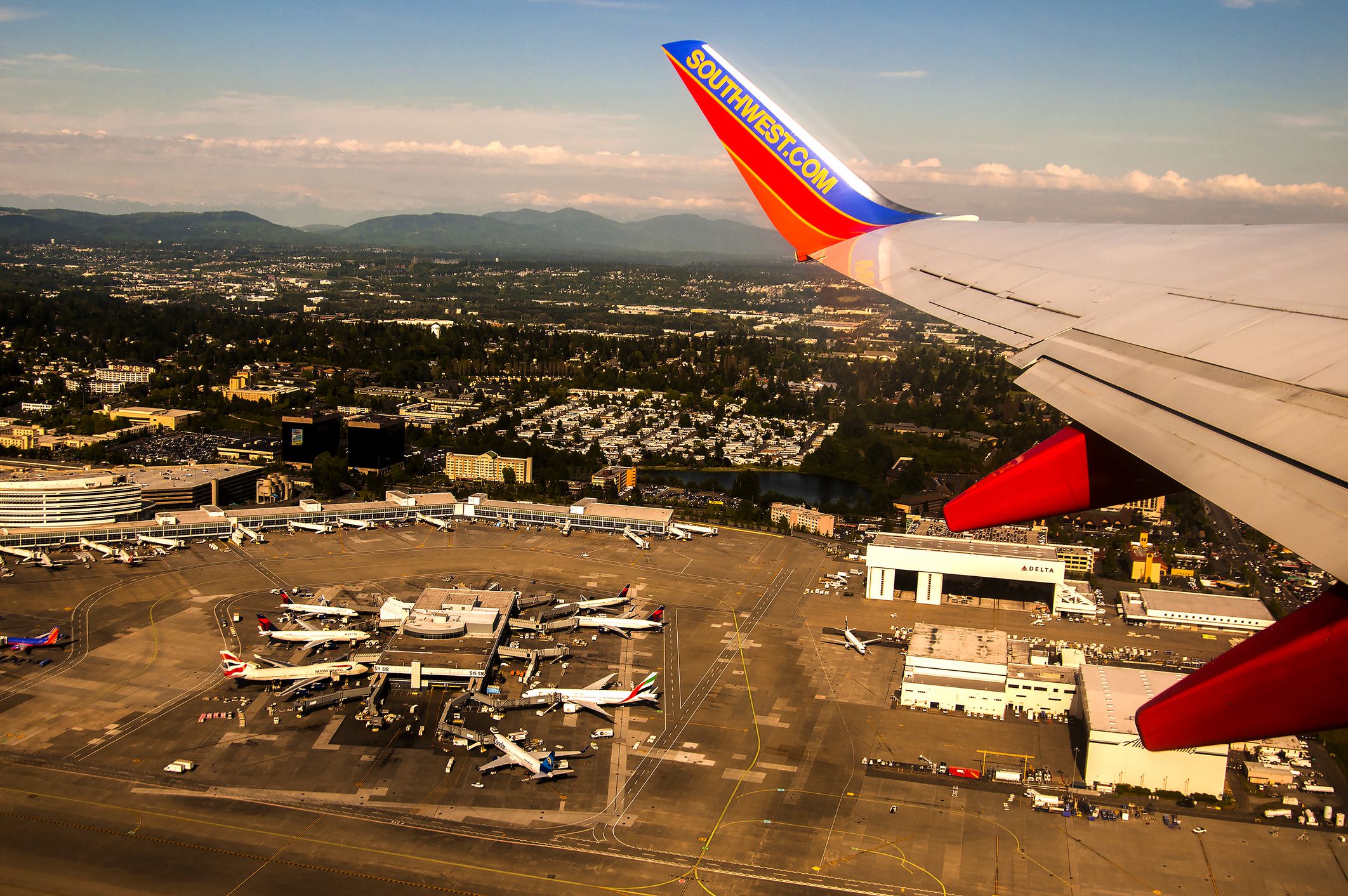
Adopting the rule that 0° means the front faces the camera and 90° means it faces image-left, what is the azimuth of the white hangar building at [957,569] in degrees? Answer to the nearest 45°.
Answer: approximately 0°

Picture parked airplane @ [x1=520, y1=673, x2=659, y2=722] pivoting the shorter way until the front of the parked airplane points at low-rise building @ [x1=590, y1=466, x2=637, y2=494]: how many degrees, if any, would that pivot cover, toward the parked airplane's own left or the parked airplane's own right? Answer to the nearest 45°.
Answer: approximately 90° to the parked airplane's own right

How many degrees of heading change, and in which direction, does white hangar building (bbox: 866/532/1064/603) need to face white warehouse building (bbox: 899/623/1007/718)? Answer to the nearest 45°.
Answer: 0° — it already faces it

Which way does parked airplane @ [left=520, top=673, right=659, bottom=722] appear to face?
to the viewer's left

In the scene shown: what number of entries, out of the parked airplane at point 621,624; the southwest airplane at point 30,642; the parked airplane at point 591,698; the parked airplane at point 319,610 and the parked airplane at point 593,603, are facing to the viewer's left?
4

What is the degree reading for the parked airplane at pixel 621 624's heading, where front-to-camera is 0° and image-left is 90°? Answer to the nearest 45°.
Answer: approximately 90°

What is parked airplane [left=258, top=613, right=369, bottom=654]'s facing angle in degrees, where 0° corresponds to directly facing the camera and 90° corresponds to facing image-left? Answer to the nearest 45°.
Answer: approximately 270°

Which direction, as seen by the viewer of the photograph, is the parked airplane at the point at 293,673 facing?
facing to the right of the viewer

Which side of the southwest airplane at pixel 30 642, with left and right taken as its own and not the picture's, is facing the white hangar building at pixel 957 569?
back

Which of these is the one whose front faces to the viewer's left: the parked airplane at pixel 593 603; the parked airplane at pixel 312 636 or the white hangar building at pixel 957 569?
the parked airplane at pixel 593 603

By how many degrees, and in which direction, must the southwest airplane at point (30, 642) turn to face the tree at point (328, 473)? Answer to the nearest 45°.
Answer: approximately 135° to its right
